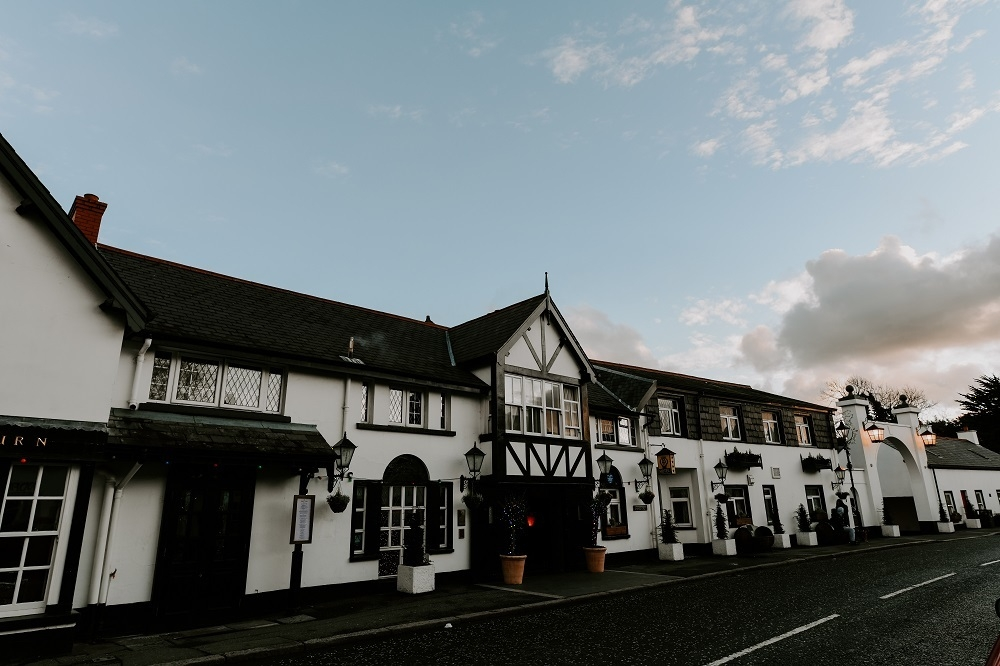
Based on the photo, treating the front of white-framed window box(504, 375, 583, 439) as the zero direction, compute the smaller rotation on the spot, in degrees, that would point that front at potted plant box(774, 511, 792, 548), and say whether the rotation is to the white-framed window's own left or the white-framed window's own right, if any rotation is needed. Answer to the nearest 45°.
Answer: approximately 90° to the white-framed window's own left

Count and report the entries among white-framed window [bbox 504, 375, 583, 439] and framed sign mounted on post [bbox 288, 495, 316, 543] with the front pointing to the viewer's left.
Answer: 0

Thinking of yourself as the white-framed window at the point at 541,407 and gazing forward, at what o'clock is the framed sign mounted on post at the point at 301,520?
The framed sign mounted on post is roughly at 3 o'clock from the white-framed window.

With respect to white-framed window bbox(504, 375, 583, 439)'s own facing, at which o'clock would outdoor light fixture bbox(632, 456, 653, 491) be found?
The outdoor light fixture is roughly at 9 o'clock from the white-framed window.

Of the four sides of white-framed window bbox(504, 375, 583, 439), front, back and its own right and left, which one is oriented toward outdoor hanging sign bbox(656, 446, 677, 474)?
left

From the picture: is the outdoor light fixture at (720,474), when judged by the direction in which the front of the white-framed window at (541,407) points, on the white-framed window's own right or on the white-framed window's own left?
on the white-framed window's own left

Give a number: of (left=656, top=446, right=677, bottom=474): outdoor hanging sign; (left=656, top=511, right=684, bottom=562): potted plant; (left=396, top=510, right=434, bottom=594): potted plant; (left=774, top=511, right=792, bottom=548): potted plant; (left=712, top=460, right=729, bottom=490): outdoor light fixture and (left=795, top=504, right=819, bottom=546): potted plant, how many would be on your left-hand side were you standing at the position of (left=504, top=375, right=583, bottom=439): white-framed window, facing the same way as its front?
5

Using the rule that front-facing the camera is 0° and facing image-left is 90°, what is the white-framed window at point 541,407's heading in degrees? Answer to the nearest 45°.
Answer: approximately 315°

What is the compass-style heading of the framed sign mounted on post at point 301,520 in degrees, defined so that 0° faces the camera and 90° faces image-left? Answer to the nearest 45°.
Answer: approximately 0°

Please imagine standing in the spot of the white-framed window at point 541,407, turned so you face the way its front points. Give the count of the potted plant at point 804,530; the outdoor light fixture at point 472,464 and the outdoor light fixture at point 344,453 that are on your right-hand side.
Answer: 2

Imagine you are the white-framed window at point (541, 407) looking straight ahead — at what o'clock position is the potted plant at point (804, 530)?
The potted plant is roughly at 9 o'clock from the white-framed window.

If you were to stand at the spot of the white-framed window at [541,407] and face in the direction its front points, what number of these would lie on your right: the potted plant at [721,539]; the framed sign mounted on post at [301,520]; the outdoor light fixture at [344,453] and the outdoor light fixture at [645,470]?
2

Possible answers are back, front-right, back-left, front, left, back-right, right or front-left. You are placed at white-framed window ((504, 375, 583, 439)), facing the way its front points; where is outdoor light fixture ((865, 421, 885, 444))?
left
